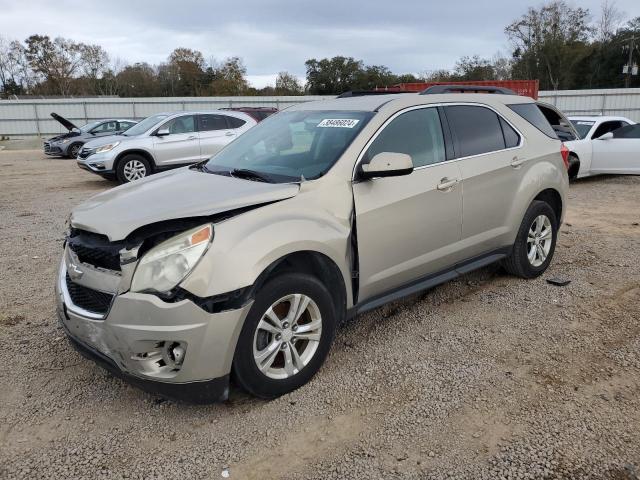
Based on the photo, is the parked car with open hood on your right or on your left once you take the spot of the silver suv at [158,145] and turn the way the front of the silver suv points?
on your right

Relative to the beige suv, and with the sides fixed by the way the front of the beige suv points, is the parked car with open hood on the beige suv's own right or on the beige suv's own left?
on the beige suv's own right

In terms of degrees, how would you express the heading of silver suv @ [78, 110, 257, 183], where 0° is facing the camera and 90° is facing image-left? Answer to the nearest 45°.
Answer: approximately 45°

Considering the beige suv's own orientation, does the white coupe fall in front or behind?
behind

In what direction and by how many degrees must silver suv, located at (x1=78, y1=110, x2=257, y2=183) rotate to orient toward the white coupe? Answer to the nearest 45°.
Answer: approximately 135° to its left

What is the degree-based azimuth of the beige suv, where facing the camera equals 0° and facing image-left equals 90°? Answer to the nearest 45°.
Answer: approximately 45°

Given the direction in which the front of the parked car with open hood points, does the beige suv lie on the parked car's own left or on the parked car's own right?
on the parked car's own left

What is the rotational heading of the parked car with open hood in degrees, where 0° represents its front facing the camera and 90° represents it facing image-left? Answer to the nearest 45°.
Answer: approximately 45°
